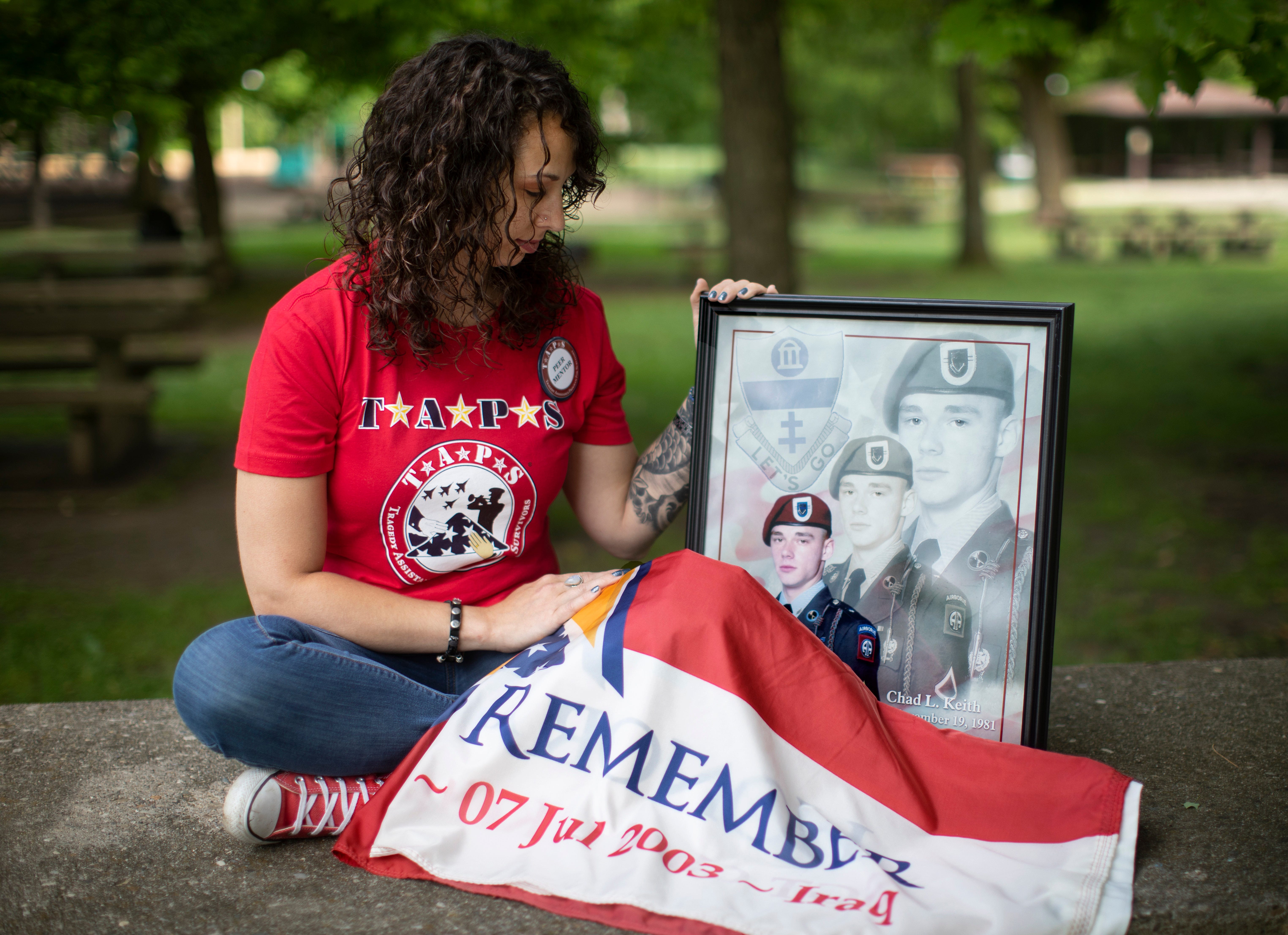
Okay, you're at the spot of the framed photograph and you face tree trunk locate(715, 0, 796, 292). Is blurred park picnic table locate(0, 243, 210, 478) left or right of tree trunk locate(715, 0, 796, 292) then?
left
